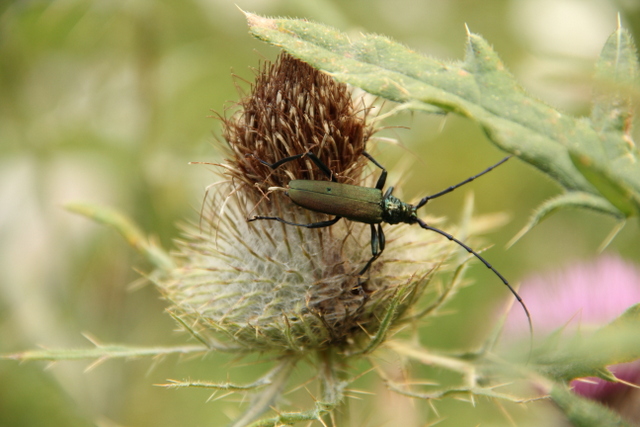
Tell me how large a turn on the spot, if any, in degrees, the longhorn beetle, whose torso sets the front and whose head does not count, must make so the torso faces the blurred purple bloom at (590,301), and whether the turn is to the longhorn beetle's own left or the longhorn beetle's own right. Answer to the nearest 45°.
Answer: approximately 45° to the longhorn beetle's own left

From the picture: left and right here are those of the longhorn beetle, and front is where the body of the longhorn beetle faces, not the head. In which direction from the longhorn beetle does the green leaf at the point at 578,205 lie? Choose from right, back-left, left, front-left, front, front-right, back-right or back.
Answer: front-right

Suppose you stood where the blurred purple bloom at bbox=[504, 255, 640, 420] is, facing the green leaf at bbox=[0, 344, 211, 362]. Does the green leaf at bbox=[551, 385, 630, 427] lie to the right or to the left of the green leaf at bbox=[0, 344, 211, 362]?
left

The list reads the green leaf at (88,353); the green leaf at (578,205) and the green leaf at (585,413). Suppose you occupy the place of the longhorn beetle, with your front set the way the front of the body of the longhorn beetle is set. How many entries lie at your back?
1

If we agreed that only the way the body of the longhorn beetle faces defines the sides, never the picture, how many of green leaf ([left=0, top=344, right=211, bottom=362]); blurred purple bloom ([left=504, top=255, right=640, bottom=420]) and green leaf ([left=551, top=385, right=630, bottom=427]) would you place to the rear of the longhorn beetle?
1

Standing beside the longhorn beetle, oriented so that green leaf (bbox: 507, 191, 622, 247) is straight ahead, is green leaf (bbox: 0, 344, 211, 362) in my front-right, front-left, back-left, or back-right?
back-right

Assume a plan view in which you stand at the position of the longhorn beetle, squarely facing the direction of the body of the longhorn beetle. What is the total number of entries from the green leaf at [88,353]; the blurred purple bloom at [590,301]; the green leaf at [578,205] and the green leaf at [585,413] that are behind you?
1

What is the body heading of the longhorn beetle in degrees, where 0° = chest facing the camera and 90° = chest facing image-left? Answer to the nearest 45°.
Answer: approximately 270°

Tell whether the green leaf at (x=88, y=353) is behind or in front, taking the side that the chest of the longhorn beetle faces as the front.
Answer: behind
